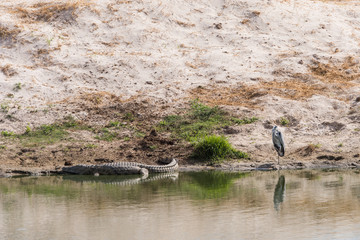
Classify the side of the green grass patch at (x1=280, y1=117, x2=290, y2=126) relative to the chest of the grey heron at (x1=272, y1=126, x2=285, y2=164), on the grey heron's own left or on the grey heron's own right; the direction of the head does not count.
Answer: on the grey heron's own right

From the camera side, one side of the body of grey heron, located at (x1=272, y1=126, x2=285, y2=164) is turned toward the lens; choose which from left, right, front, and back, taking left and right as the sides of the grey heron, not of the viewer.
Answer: left

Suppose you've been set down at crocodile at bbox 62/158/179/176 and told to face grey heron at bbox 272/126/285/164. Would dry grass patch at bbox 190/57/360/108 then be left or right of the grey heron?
left

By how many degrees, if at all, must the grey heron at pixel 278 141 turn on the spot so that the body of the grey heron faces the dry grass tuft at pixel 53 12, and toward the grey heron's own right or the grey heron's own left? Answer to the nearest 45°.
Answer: approximately 45° to the grey heron's own right

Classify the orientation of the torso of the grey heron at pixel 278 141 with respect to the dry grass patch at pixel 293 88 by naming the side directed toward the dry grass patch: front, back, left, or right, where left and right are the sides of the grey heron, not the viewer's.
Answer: right
